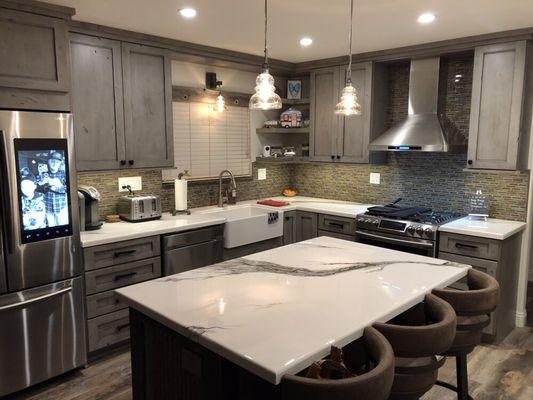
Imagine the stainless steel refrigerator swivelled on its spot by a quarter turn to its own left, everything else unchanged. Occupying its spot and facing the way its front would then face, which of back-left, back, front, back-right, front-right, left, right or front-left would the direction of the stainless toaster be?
front

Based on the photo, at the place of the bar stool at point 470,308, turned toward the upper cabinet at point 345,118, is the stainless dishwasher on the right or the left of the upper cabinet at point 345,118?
left

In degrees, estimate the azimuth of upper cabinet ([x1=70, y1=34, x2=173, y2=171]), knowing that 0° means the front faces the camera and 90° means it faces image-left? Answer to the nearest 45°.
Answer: approximately 315°
